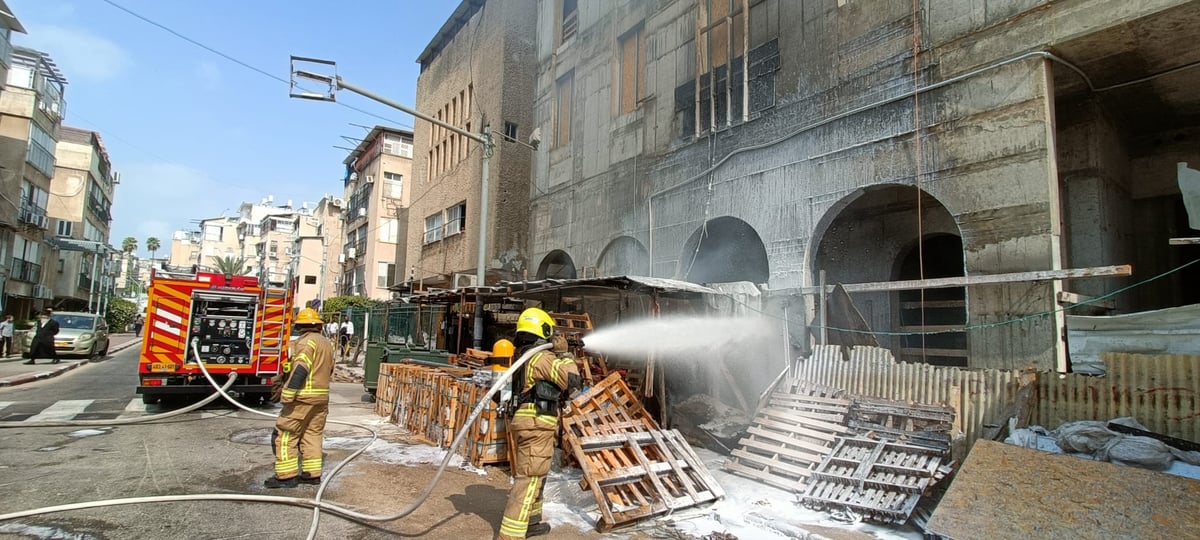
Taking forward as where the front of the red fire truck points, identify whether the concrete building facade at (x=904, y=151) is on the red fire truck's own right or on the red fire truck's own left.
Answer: on the red fire truck's own right

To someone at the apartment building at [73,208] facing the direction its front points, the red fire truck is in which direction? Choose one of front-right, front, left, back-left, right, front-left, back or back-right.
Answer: right

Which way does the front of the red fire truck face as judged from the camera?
facing away from the viewer

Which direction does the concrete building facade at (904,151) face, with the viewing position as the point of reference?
facing the viewer and to the left of the viewer

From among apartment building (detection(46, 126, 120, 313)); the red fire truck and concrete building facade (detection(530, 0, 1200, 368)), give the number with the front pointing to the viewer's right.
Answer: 1

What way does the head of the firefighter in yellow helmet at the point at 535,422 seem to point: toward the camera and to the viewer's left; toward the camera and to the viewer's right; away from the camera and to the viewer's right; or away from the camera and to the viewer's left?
away from the camera and to the viewer's right

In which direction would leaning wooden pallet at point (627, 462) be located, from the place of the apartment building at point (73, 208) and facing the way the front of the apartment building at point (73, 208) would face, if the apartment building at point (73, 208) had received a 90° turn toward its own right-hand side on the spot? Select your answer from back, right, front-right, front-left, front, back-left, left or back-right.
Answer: front

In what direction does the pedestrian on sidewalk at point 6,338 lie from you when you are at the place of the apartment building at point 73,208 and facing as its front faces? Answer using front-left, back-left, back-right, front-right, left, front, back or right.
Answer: right

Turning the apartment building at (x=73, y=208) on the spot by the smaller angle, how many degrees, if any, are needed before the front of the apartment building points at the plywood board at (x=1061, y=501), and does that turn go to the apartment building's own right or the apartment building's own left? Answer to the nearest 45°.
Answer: approximately 90° to the apartment building's own right

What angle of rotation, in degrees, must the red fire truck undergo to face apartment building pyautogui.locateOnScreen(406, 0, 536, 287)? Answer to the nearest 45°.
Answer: approximately 45° to its right

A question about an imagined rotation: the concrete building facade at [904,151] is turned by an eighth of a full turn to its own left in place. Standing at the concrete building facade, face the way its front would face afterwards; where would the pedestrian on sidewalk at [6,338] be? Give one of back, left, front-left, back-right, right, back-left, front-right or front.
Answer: right

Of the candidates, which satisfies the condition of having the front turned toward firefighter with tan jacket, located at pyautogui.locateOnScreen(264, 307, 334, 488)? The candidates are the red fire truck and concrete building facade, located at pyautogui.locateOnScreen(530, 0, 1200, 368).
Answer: the concrete building facade

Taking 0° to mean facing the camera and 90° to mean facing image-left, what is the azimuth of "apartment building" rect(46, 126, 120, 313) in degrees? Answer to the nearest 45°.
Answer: approximately 270°

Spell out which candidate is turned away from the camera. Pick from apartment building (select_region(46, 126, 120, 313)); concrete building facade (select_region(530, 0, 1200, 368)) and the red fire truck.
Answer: the red fire truck

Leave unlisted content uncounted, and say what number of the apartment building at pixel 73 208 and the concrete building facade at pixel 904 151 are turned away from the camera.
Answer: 0
